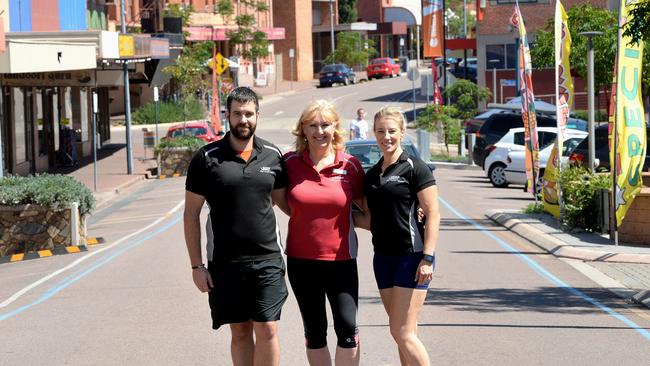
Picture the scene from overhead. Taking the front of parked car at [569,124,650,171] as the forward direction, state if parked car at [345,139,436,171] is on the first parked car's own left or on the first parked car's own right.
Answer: on the first parked car's own right

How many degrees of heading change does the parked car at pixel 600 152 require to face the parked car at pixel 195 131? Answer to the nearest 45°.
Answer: approximately 135° to its left

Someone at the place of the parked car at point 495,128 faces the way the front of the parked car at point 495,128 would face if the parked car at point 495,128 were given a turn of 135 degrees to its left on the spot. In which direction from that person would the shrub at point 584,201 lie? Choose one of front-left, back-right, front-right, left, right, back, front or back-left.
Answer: back-left

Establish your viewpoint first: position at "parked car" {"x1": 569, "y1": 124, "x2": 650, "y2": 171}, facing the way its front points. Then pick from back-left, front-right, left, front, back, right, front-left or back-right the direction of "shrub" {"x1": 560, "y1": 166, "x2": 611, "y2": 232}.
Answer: right

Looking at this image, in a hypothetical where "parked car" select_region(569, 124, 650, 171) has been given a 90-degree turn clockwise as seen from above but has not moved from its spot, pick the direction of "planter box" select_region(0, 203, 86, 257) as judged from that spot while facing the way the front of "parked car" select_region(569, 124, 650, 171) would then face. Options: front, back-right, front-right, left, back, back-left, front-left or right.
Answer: front-right

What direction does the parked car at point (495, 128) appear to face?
to the viewer's right

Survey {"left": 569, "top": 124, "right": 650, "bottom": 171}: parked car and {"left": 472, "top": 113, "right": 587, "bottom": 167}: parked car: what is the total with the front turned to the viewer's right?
2
